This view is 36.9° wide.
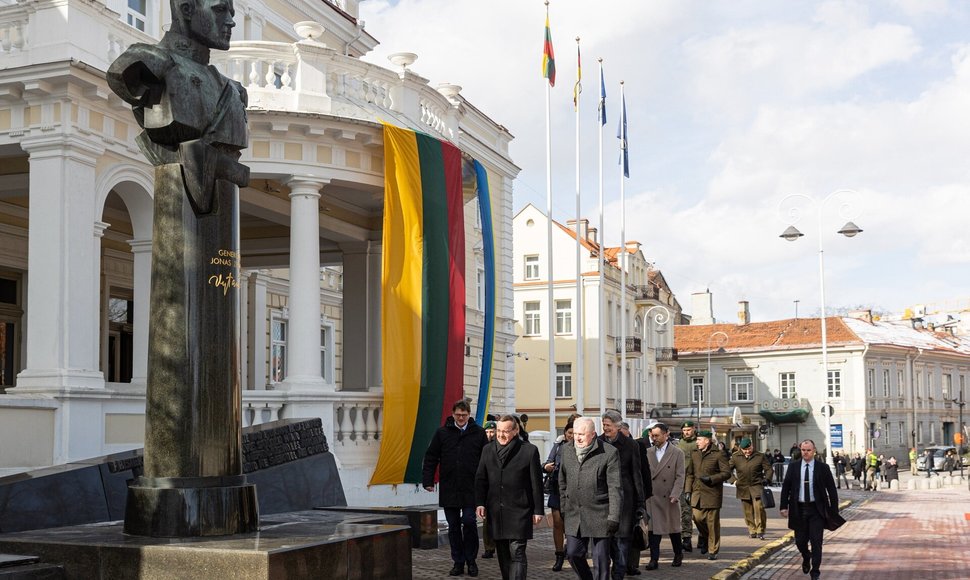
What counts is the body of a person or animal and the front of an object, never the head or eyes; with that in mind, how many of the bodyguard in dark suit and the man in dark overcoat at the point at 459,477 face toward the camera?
2

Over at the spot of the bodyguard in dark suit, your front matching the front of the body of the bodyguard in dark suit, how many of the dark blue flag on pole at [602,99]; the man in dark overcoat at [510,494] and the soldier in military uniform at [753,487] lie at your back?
2

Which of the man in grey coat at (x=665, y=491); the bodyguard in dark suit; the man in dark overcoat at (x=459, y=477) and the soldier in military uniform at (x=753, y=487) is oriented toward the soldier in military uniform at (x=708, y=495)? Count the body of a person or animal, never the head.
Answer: the soldier in military uniform at (x=753, y=487)

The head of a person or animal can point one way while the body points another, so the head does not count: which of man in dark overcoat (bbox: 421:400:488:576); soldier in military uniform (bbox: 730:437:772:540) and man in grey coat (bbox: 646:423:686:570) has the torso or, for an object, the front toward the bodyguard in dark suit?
the soldier in military uniform

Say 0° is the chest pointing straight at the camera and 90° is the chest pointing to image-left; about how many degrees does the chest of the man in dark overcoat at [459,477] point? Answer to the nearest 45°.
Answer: approximately 0°
